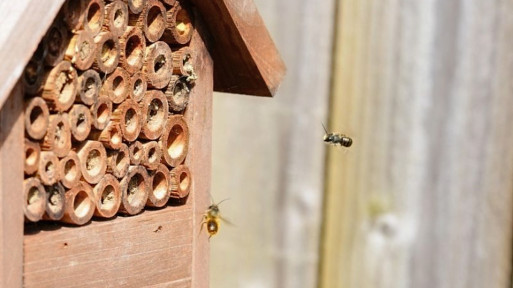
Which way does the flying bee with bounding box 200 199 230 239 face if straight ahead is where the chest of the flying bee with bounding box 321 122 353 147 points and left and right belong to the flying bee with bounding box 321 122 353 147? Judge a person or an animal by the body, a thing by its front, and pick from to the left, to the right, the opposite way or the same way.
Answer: to the right

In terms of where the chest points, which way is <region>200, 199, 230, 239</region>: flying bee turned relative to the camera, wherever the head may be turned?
away from the camera

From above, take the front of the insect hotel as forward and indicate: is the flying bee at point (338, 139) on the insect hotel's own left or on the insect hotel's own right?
on the insect hotel's own left

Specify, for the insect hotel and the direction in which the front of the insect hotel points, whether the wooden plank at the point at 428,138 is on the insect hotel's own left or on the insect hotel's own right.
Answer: on the insect hotel's own left

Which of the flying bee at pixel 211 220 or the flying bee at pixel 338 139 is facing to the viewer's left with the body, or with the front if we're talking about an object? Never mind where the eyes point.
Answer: the flying bee at pixel 338 139

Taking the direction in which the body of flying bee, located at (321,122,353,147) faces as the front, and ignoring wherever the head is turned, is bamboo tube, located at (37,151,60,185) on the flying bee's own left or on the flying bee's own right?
on the flying bee's own left

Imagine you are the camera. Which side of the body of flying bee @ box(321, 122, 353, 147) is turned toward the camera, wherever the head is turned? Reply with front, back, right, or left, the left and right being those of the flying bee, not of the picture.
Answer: left

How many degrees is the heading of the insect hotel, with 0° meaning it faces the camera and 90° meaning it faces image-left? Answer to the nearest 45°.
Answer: approximately 315°

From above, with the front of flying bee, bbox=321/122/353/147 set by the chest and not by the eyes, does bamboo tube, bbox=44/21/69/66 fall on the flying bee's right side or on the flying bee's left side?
on the flying bee's left side

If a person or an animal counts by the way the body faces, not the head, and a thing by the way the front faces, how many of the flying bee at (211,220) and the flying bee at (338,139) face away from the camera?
1

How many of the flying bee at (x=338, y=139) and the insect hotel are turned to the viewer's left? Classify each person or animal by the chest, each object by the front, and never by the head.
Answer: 1
